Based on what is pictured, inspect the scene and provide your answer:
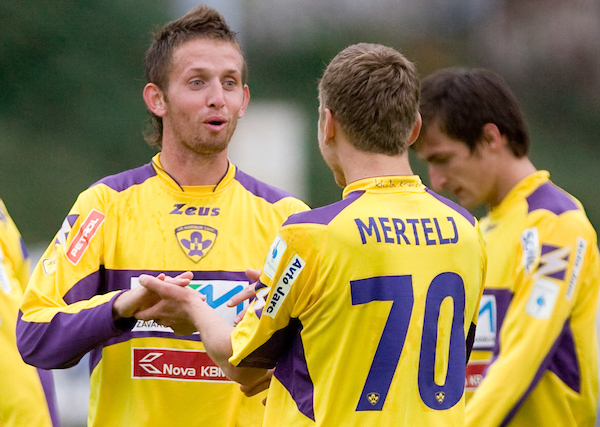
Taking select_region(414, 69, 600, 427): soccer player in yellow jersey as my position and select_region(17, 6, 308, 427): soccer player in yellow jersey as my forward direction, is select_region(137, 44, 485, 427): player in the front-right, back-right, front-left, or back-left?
front-left

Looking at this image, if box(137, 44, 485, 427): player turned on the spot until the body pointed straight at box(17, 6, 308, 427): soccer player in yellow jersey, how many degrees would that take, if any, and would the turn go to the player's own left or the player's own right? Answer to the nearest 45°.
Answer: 0° — they already face them

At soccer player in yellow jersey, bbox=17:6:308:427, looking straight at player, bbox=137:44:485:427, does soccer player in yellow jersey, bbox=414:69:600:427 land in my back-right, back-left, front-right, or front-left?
front-left

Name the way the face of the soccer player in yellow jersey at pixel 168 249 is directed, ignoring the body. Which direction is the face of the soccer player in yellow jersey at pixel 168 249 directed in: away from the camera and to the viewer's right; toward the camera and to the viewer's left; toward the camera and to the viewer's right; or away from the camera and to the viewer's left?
toward the camera and to the viewer's right

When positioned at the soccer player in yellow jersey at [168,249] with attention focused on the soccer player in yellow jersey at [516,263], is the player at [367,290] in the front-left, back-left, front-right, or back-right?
front-right

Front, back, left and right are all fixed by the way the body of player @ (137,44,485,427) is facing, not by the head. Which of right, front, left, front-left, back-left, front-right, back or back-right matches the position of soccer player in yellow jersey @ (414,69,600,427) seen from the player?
right

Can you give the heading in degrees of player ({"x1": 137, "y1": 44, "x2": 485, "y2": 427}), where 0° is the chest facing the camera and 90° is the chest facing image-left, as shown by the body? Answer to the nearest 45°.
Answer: approximately 135°

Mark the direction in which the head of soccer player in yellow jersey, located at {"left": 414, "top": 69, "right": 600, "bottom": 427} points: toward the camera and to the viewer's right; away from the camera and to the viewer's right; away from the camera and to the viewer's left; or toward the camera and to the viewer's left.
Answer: toward the camera and to the viewer's left
